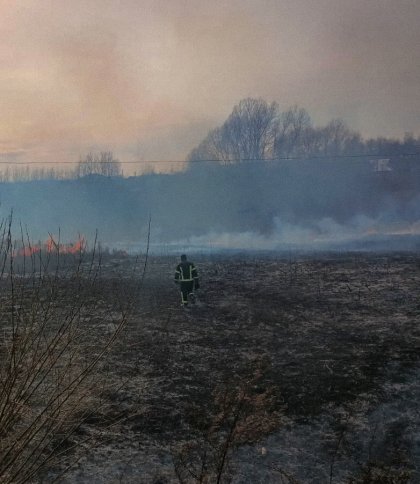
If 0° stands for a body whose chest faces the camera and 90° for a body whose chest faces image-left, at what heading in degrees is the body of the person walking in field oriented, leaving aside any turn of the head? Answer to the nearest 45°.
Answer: approximately 180°

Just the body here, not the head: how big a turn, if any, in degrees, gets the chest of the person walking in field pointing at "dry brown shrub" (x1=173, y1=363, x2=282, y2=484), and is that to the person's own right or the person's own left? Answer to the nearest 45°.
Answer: approximately 180°
